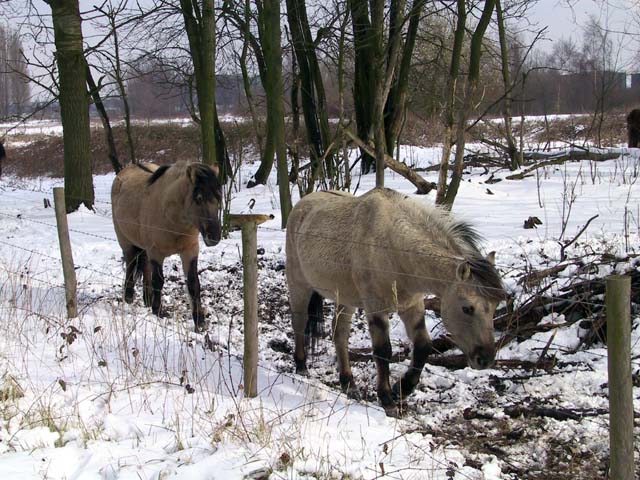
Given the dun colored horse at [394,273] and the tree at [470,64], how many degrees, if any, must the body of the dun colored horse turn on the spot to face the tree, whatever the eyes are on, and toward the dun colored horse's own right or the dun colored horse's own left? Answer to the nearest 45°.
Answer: approximately 135° to the dun colored horse's own left

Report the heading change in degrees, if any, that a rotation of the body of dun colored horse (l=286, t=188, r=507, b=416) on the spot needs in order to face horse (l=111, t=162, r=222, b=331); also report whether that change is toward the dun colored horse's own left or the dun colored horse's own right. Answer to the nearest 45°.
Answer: approximately 180°

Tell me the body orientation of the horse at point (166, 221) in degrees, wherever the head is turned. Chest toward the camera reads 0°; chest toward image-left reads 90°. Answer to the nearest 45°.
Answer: approximately 315°

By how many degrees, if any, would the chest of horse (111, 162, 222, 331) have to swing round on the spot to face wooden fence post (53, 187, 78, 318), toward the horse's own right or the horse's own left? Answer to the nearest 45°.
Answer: approximately 90° to the horse's own right

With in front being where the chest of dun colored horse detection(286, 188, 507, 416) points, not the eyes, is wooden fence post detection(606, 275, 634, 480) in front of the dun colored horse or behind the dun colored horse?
in front

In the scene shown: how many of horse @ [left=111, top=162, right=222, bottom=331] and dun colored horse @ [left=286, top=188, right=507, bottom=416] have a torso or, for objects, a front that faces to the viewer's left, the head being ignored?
0

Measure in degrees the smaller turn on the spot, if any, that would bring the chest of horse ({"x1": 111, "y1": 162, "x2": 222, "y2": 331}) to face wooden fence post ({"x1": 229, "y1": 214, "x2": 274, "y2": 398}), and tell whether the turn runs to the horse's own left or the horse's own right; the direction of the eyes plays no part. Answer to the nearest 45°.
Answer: approximately 45° to the horse's own right

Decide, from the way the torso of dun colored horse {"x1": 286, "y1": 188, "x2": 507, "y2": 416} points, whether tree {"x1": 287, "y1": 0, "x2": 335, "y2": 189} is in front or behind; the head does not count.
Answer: behind
